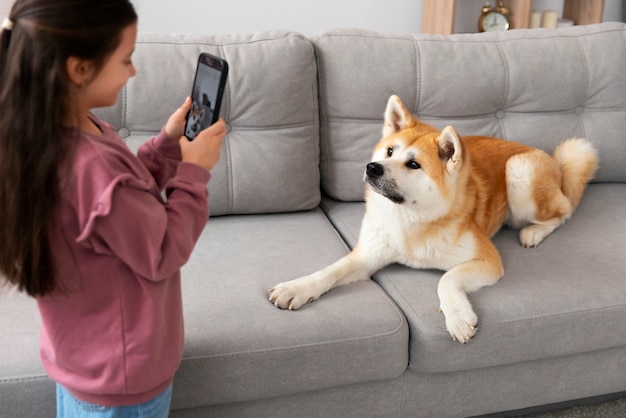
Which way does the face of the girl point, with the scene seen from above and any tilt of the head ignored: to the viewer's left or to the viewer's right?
to the viewer's right

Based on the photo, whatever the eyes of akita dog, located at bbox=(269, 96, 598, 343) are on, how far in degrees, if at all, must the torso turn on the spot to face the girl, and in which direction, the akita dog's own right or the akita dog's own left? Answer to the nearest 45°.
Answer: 0° — it already faces them

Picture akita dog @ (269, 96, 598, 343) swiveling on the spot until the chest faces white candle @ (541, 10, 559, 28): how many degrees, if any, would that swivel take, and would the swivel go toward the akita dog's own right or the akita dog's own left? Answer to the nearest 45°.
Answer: approximately 135° to the akita dog's own right

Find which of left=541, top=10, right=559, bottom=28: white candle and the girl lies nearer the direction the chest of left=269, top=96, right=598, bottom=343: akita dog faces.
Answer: the girl

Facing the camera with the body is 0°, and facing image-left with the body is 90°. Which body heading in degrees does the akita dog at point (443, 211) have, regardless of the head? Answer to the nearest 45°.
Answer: approximately 45°

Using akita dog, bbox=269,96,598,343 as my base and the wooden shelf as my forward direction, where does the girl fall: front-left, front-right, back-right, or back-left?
back-left

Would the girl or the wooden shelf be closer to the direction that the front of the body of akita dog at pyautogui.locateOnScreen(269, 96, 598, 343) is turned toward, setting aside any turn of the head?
the girl

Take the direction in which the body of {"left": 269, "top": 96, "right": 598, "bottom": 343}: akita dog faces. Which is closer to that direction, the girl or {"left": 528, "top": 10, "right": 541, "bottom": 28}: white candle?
the girl

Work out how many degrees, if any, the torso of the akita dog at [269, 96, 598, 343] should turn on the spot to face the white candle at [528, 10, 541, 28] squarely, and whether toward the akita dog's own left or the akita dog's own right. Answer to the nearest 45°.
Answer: approximately 135° to the akita dog's own right
